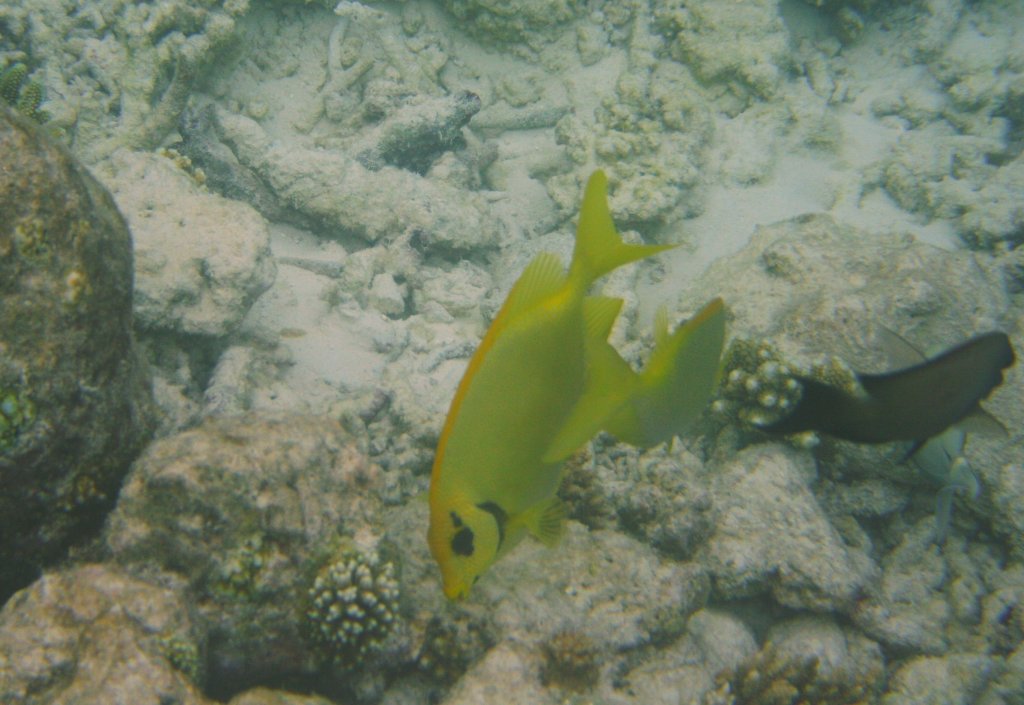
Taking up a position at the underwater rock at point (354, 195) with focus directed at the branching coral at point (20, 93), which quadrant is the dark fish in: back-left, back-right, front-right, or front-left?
back-left

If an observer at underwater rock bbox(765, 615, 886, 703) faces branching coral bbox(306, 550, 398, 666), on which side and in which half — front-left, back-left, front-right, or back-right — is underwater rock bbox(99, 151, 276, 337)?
front-right
